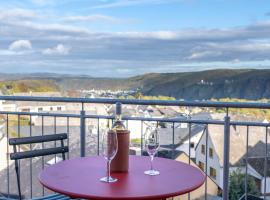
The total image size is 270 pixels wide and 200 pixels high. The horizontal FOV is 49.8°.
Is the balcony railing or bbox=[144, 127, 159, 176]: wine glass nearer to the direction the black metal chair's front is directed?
the wine glass

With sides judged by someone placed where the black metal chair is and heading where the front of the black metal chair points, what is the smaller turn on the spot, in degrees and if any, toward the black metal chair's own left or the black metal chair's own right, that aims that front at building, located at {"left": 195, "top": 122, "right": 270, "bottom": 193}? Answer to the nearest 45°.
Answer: approximately 45° to the black metal chair's own left

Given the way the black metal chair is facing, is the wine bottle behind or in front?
in front

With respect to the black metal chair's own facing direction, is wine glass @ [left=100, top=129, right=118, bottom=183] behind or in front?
in front

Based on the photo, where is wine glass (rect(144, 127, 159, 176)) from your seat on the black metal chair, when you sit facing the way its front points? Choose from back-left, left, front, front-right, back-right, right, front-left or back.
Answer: front

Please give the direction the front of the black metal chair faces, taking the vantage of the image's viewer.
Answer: facing the viewer and to the right of the viewer

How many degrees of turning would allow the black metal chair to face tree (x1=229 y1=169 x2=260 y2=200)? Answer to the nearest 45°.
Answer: approximately 45° to its left

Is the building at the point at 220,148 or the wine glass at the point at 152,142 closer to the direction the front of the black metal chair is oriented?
the wine glass

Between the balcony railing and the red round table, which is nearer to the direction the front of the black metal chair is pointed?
the red round table
